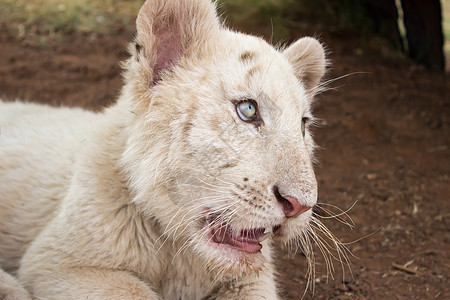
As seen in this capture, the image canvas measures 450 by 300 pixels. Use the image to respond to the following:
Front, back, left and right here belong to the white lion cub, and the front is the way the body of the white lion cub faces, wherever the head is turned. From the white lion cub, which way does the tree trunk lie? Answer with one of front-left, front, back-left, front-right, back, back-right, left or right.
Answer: left

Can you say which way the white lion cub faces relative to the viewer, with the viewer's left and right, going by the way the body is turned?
facing the viewer and to the right of the viewer
